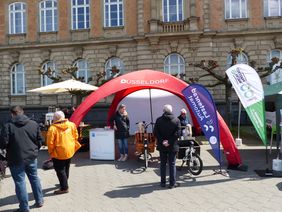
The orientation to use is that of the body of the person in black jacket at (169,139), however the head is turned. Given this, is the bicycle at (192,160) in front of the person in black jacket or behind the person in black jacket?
in front

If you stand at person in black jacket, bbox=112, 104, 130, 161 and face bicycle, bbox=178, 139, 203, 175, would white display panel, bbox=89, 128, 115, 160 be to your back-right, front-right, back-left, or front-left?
back-right

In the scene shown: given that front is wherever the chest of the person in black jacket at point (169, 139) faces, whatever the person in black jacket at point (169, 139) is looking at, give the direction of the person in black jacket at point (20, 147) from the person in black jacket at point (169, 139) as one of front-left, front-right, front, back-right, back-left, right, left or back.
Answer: back-left

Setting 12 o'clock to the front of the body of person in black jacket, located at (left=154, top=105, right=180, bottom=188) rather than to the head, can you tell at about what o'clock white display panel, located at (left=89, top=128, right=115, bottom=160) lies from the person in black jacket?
The white display panel is roughly at 11 o'clock from the person in black jacket.

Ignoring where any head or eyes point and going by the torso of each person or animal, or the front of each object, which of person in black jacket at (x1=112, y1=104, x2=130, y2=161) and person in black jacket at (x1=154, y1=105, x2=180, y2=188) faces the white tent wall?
person in black jacket at (x1=154, y1=105, x2=180, y2=188)

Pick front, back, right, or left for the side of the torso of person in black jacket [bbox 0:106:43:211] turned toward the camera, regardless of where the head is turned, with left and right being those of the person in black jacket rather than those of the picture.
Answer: back

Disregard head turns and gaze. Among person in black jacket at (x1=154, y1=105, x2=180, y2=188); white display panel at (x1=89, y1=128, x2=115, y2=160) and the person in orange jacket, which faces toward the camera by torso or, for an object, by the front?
the white display panel

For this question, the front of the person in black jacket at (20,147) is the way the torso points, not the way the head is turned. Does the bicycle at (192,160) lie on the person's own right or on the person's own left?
on the person's own right

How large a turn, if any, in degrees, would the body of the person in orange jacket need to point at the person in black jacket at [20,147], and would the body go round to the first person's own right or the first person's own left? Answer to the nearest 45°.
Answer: approximately 90° to the first person's own left

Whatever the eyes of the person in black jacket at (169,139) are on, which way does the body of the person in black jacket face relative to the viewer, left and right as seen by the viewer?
facing away from the viewer

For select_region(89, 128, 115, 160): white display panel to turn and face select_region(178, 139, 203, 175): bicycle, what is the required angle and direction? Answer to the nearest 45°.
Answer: approximately 45° to its left

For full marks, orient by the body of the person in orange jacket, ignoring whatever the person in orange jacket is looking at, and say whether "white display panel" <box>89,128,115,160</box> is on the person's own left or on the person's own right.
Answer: on the person's own right

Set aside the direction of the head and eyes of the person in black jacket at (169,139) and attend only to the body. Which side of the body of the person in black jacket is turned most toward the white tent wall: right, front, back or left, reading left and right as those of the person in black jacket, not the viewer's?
front

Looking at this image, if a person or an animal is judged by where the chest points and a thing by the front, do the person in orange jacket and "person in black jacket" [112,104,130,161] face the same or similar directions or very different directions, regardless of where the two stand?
very different directions

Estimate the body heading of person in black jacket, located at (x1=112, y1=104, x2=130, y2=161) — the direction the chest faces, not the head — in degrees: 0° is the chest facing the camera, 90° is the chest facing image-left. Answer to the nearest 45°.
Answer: approximately 315°

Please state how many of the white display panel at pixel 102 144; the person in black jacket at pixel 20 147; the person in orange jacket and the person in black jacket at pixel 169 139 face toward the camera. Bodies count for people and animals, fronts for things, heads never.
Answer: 1

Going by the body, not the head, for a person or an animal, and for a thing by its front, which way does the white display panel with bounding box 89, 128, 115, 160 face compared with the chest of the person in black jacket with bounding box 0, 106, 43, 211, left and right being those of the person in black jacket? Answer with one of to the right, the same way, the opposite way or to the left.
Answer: the opposite way

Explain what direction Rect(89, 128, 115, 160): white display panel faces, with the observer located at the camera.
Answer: facing the viewer

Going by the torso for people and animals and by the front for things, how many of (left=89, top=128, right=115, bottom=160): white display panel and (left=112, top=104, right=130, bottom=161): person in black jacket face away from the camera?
0
